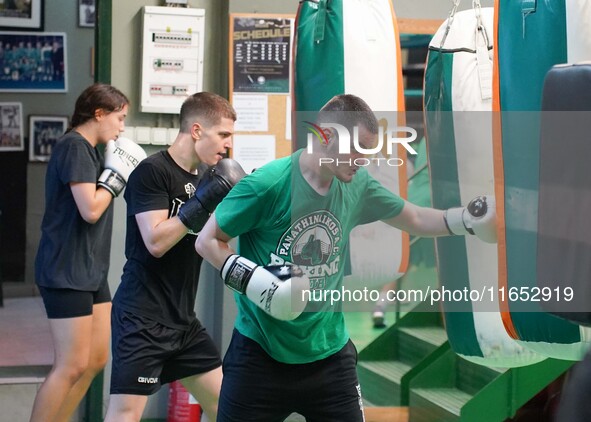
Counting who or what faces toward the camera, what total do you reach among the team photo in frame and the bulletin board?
2

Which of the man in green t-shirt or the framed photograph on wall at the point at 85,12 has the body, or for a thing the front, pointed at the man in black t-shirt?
the framed photograph on wall

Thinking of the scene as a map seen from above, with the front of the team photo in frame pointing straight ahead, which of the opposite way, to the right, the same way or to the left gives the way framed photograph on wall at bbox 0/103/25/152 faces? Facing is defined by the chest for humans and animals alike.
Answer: the same way

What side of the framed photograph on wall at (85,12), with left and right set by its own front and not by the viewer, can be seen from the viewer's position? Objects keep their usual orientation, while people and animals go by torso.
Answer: front

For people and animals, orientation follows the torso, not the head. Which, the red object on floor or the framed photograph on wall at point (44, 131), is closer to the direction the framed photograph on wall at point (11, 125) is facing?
the red object on floor

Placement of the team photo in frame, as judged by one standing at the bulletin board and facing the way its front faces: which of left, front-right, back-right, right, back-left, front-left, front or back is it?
back-right

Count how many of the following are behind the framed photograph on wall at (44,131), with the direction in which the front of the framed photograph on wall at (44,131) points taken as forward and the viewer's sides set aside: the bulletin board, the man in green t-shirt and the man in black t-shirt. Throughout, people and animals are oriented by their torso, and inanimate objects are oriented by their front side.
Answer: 0

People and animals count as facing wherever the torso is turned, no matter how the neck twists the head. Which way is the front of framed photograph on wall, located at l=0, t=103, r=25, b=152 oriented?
toward the camera

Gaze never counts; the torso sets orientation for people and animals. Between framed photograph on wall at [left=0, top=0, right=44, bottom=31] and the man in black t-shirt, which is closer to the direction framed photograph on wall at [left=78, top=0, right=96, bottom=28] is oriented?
the man in black t-shirt

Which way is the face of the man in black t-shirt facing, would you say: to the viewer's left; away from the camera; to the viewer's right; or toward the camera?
to the viewer's right

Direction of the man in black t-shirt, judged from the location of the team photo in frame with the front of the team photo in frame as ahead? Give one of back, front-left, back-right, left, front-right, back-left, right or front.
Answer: front

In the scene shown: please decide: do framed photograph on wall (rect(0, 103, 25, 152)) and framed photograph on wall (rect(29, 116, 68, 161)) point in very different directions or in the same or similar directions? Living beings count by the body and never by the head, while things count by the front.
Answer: same or similar directions
